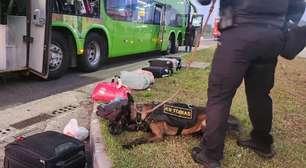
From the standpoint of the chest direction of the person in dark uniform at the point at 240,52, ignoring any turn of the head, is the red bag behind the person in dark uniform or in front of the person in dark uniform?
in front

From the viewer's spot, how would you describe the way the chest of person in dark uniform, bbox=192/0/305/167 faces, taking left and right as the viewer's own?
facing away from the viewer and to the left of the viewer

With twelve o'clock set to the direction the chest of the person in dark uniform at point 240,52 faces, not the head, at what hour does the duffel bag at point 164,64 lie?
The duffel bag is roughly at 1 o'clock from the person in dark uniform.

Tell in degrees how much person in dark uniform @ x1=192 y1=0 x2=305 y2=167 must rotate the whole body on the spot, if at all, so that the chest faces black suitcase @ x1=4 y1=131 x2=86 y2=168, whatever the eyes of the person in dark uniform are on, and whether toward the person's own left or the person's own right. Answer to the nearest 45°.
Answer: approximately 45° to the person's own left
